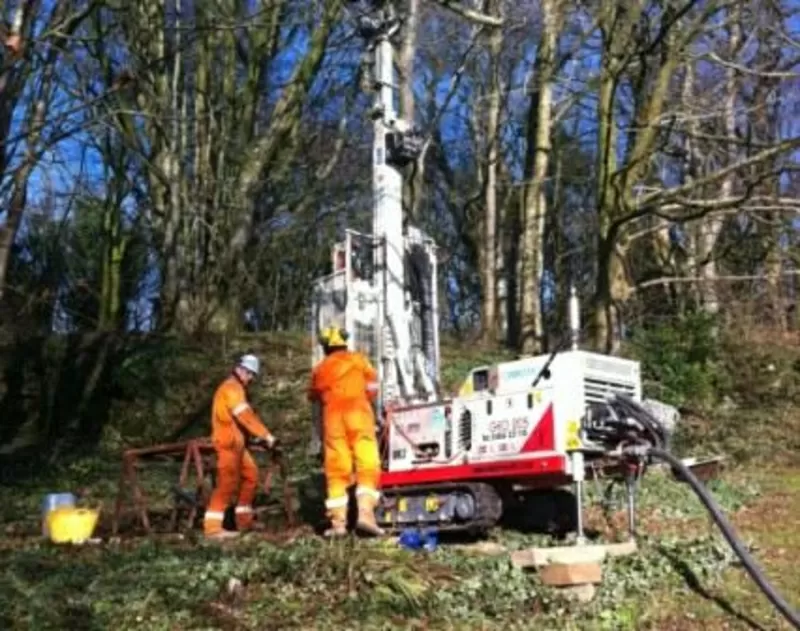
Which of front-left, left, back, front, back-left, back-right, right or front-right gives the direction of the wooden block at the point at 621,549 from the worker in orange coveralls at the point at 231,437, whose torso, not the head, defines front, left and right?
front-right

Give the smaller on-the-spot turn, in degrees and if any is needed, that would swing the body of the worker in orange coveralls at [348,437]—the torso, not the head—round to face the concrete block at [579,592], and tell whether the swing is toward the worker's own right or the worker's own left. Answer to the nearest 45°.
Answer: approximately 135° to the worker's own right

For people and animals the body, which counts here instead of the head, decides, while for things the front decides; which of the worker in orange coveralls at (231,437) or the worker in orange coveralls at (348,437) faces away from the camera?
the worker in orange coveralls at (348,437)

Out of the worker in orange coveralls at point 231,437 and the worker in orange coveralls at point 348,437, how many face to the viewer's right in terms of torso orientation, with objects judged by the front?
1

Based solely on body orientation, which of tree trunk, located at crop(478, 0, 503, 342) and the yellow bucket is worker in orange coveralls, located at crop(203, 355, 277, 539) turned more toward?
the tree trunk

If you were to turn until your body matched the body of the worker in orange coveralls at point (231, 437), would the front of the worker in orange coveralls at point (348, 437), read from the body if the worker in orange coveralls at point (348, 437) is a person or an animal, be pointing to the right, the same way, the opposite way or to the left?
to the left

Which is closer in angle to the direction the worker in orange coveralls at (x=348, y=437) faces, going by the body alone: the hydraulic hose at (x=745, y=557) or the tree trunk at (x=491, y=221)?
the tree trunk

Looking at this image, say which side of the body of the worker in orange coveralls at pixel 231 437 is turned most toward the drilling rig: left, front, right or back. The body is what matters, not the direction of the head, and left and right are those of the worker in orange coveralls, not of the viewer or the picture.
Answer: front

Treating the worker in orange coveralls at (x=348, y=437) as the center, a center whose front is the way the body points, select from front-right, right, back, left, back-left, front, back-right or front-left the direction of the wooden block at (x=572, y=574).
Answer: back-right

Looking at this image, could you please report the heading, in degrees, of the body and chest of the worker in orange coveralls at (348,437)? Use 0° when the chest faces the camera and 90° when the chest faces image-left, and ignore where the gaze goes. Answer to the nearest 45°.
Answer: approximately 180°

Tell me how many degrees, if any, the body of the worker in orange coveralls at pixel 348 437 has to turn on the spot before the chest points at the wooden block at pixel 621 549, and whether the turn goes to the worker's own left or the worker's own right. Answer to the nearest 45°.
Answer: approximately 135° to the worker's own right

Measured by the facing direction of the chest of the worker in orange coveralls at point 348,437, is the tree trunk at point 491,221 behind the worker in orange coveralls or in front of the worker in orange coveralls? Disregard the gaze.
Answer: in front

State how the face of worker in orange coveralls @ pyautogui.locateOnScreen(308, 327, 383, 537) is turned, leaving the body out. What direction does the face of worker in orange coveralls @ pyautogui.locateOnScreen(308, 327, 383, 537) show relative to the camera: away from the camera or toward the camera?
away from the camera

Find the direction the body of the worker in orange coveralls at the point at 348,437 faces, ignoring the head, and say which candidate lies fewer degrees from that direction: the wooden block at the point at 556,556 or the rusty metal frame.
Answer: the rusty metal frame

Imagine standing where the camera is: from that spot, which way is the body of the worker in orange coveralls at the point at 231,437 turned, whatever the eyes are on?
to the viewer's right
